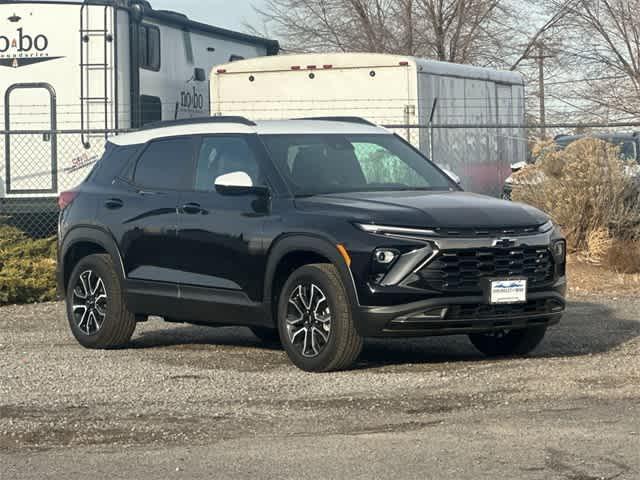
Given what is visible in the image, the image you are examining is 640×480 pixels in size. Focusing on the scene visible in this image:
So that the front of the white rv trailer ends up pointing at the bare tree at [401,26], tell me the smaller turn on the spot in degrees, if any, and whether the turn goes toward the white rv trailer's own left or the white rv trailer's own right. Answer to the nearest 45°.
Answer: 0° — it already faces it

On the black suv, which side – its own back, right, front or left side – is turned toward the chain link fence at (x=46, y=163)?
back

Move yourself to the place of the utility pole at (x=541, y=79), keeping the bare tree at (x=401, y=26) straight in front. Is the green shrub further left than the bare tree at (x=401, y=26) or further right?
left

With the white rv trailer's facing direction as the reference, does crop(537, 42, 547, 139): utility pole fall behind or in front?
in front

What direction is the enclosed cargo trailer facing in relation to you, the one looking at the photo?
facing away from the viewer and to the right of the viewer

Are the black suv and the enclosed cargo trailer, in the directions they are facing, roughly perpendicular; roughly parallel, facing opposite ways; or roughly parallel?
roughly perpendicular

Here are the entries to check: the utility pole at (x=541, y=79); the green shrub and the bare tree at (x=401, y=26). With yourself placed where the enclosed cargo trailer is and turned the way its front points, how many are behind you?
1

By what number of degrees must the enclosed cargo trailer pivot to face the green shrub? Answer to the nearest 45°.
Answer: approximately 180°

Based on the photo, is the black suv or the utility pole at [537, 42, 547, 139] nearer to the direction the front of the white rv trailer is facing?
the utility pole

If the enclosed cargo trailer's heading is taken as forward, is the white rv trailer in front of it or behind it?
behind

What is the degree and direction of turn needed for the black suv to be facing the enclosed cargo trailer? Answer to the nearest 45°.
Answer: approximately 135° to its left

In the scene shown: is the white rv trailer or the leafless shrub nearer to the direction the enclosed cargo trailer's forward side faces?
the leafless shrub

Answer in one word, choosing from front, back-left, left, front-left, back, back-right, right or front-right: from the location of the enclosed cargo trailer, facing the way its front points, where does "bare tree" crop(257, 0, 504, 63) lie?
front-left

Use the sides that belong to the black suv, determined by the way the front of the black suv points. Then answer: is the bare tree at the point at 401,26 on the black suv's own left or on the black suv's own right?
on the black suv's own left

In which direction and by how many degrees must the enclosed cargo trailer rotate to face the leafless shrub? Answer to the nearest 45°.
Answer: approximately 90° to its right
